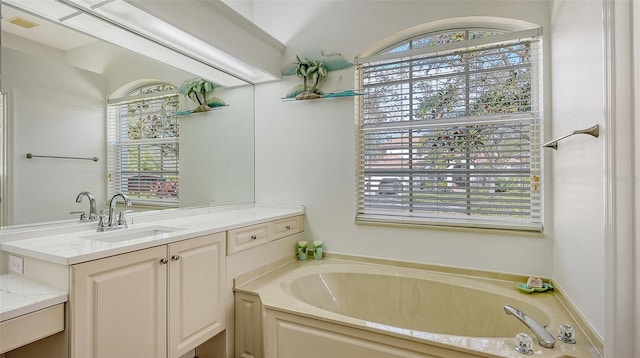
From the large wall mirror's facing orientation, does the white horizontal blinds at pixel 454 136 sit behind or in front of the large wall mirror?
in front

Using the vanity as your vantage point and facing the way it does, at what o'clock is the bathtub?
The bathtub is roughly at 11 o'clock from the vanity.

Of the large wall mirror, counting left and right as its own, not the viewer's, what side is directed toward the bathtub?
front

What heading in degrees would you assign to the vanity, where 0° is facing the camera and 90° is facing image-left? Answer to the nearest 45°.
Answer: approximately 315°
